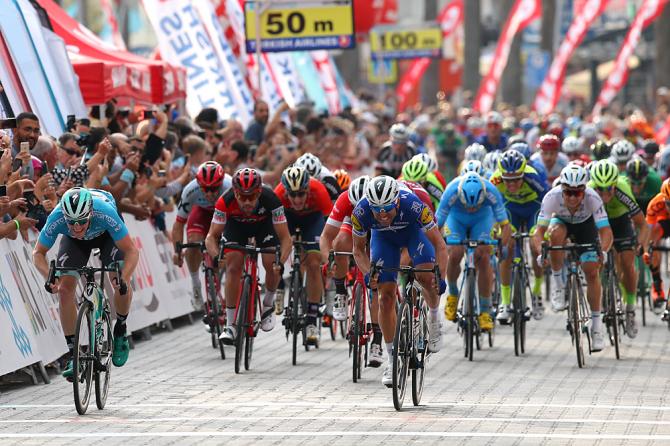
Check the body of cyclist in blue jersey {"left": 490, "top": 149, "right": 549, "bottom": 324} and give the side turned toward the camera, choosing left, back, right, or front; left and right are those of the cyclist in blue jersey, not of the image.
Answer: front

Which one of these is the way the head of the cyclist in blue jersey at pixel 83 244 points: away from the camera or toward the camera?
toward the camera

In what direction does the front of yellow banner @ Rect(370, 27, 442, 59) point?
toward the camera

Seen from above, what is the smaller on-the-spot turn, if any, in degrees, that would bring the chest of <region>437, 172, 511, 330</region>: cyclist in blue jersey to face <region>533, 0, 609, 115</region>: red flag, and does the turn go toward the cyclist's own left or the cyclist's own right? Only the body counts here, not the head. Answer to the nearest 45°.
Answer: approximately 180°

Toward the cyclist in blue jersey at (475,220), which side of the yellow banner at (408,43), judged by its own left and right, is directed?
front

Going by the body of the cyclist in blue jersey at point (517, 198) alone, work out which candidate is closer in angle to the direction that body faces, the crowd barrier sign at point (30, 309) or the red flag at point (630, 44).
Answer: the crowd barrier sign

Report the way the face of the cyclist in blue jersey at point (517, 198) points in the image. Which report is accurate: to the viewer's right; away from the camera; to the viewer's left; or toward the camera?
toward the camera

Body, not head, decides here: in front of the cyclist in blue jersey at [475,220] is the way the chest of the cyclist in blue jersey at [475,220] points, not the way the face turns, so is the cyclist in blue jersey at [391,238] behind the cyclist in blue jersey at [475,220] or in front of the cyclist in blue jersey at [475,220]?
in front

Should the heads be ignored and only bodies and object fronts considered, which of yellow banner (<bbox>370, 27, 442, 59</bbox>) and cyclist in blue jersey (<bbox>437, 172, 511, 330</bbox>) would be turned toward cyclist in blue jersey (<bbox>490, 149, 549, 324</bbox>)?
the yellow banner

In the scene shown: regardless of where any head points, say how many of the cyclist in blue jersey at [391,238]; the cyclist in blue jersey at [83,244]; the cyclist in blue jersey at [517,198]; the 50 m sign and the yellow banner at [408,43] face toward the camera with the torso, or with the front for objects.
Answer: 5

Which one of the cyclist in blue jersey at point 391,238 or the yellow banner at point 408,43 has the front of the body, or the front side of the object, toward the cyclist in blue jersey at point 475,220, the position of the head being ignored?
the yellow banner

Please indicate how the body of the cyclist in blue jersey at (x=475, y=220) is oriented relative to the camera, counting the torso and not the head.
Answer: toward the camera

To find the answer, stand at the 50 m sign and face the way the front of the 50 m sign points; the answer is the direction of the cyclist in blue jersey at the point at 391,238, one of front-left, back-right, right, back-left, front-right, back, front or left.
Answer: front
